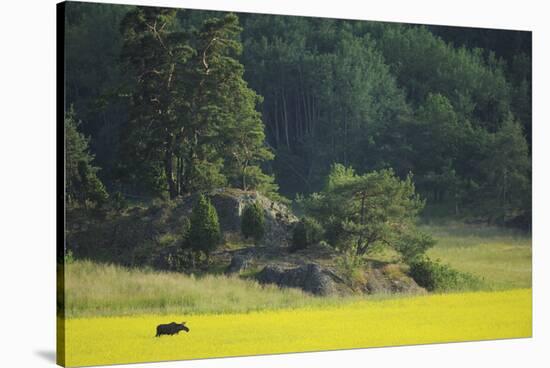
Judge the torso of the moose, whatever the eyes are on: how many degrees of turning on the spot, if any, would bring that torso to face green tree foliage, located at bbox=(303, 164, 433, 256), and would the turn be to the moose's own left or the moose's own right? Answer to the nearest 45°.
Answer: approximately 45° to the moose's own left

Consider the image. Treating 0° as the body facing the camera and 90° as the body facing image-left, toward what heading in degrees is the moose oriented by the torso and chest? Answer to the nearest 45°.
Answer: approximately 270°

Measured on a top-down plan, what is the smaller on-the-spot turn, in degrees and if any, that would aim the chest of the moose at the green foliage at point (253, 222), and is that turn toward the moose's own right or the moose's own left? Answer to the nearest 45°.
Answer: approximately 45° to the moose's own left
